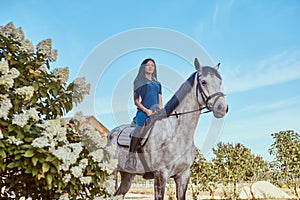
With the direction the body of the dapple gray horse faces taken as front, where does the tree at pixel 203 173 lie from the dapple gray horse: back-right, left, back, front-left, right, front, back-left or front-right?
back-left

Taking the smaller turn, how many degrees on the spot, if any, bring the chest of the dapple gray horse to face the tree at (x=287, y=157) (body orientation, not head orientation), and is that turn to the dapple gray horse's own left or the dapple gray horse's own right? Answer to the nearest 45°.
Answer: approximately 90° to the dapple gray horse's own left

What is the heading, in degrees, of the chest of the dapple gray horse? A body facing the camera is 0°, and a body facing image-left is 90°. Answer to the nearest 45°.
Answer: approximately 315°

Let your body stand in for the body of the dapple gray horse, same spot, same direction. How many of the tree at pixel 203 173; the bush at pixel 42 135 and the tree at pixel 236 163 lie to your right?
1

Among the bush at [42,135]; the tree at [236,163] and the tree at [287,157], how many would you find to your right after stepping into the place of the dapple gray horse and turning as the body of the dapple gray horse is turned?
1

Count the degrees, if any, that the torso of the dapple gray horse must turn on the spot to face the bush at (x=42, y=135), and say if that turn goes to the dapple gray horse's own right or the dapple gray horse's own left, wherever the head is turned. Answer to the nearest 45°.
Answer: approximately 90° to the dapple gray horse's own right
